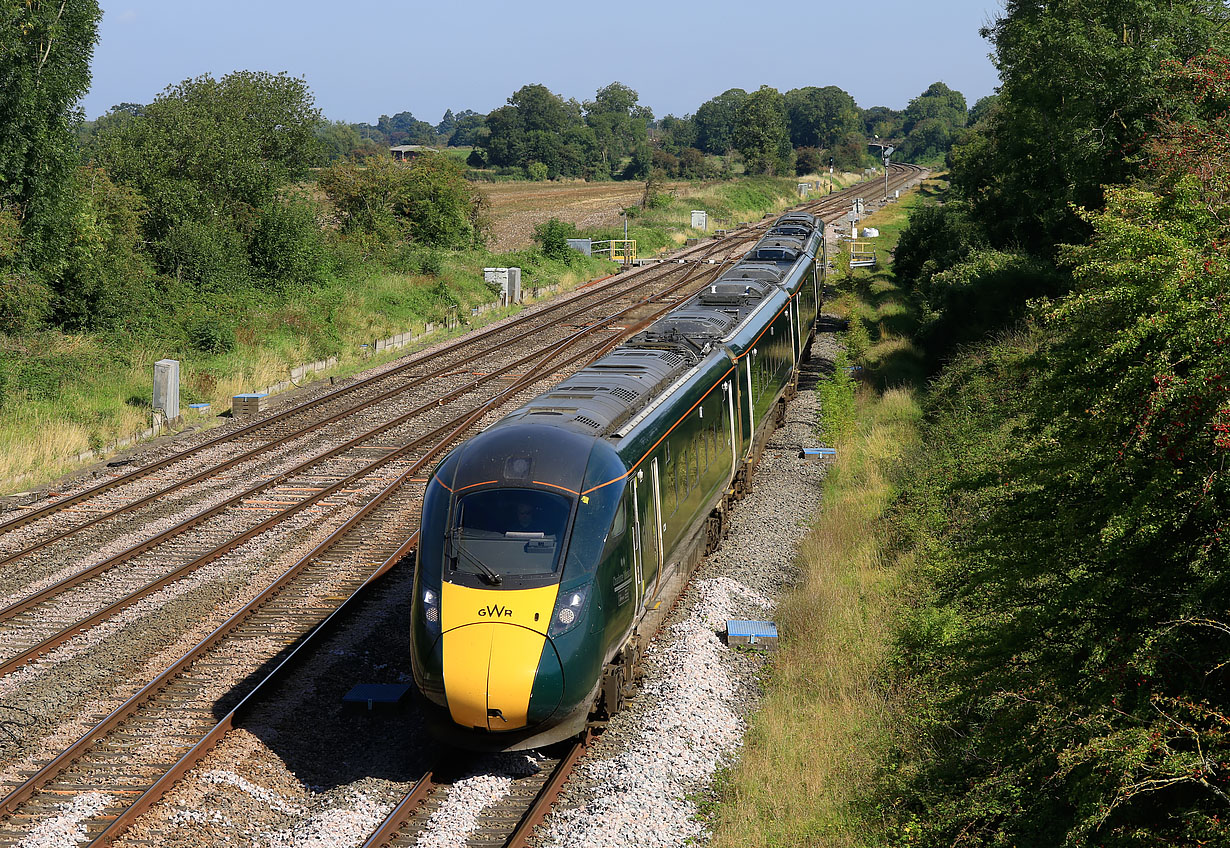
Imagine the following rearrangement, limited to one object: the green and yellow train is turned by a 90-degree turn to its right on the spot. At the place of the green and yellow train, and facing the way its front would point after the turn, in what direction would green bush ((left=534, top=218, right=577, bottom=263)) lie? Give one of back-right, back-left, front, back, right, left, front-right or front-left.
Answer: front-right

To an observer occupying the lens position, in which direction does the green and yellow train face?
facing the viewer and to the left of the viewer

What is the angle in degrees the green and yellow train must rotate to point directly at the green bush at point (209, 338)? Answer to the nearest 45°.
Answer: approximately 90° to its right

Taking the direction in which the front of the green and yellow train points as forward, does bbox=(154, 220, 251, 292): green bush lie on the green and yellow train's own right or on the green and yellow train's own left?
on the green and yellow train's own right

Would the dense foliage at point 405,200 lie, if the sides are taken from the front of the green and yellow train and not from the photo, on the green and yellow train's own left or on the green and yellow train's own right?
on the green and yellow train's own right
